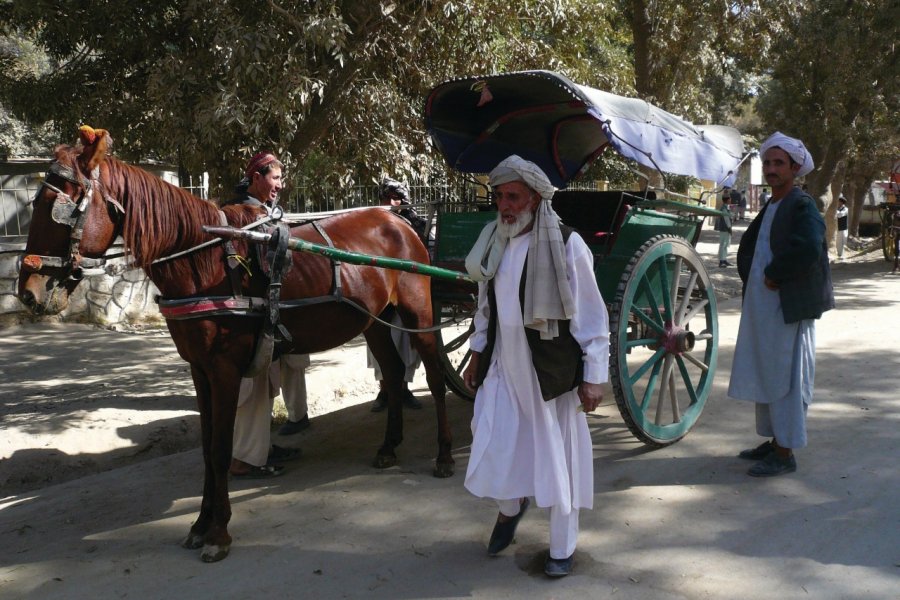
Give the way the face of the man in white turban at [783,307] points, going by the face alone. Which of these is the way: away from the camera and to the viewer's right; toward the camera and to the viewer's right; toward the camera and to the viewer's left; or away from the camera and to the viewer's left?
toward the camera and to the viewer's left

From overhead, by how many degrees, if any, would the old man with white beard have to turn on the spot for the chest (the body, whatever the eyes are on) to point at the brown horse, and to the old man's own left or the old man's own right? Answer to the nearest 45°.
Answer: approximately 45° to the old man's own right

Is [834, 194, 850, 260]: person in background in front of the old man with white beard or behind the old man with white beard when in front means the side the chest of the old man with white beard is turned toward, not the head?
behind

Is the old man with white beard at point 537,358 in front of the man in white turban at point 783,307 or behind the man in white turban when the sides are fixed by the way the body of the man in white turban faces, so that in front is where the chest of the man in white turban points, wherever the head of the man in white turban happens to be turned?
in front

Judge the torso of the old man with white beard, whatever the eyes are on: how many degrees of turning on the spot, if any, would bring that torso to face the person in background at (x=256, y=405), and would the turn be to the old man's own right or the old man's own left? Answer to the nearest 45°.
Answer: approximately 90° to the old man's own right

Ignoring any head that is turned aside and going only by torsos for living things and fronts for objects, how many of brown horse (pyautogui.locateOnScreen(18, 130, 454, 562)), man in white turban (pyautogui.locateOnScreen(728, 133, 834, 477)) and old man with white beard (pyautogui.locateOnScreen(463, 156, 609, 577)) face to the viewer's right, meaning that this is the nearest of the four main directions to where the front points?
0

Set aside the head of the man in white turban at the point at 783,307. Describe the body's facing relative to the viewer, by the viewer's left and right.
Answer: facing the viewer and to the left of the viewer

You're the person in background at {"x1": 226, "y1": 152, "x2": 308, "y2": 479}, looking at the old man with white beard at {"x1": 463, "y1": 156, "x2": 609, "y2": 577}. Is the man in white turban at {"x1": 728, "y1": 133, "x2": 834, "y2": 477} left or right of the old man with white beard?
left

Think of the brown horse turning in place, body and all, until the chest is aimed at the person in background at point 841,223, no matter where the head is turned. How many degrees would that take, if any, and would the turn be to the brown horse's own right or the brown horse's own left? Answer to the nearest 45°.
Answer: approximately 180°
